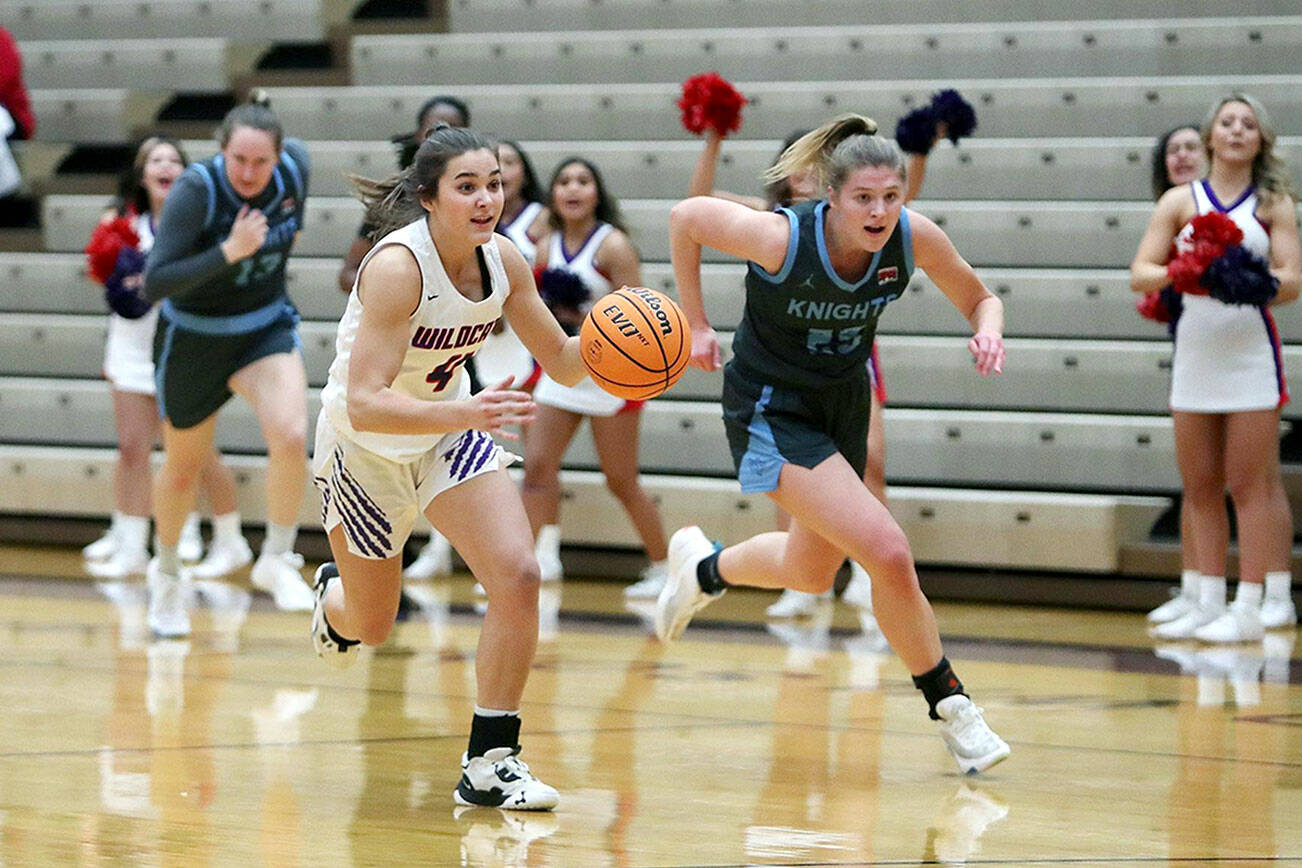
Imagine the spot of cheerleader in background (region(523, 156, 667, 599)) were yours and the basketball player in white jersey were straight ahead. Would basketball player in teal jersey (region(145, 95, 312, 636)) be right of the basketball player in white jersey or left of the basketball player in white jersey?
right

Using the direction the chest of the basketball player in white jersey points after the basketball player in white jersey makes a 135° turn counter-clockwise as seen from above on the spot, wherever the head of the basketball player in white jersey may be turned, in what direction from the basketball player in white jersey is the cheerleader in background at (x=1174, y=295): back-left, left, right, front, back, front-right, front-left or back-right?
front-right

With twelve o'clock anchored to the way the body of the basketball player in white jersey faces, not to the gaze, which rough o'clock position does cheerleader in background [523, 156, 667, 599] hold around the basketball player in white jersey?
The cheerleader in background is roughly at 8 o'clock from the basketball player in white jersey.

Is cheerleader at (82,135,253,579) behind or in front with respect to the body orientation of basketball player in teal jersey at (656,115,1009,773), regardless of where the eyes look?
behind

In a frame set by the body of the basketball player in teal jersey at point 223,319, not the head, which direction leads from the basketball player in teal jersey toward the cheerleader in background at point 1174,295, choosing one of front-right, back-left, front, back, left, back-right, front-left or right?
front-left

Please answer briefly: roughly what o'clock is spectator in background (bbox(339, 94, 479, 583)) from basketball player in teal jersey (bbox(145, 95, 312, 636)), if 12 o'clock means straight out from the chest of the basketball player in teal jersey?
The spectator in background is roughly at 9 o'clock from the basketball player in teal jersey.

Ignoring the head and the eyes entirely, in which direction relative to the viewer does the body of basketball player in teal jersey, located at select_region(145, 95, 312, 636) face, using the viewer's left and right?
facing the viewer and to the right of the viewer

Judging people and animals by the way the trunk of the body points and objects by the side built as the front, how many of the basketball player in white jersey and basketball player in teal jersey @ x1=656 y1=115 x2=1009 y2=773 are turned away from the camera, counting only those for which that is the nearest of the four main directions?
0

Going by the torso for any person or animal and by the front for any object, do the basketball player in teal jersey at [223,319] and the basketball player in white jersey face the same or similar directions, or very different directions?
same or similar directions

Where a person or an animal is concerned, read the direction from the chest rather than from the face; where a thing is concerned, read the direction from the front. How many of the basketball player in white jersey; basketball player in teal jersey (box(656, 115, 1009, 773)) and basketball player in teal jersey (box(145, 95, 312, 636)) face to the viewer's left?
0
